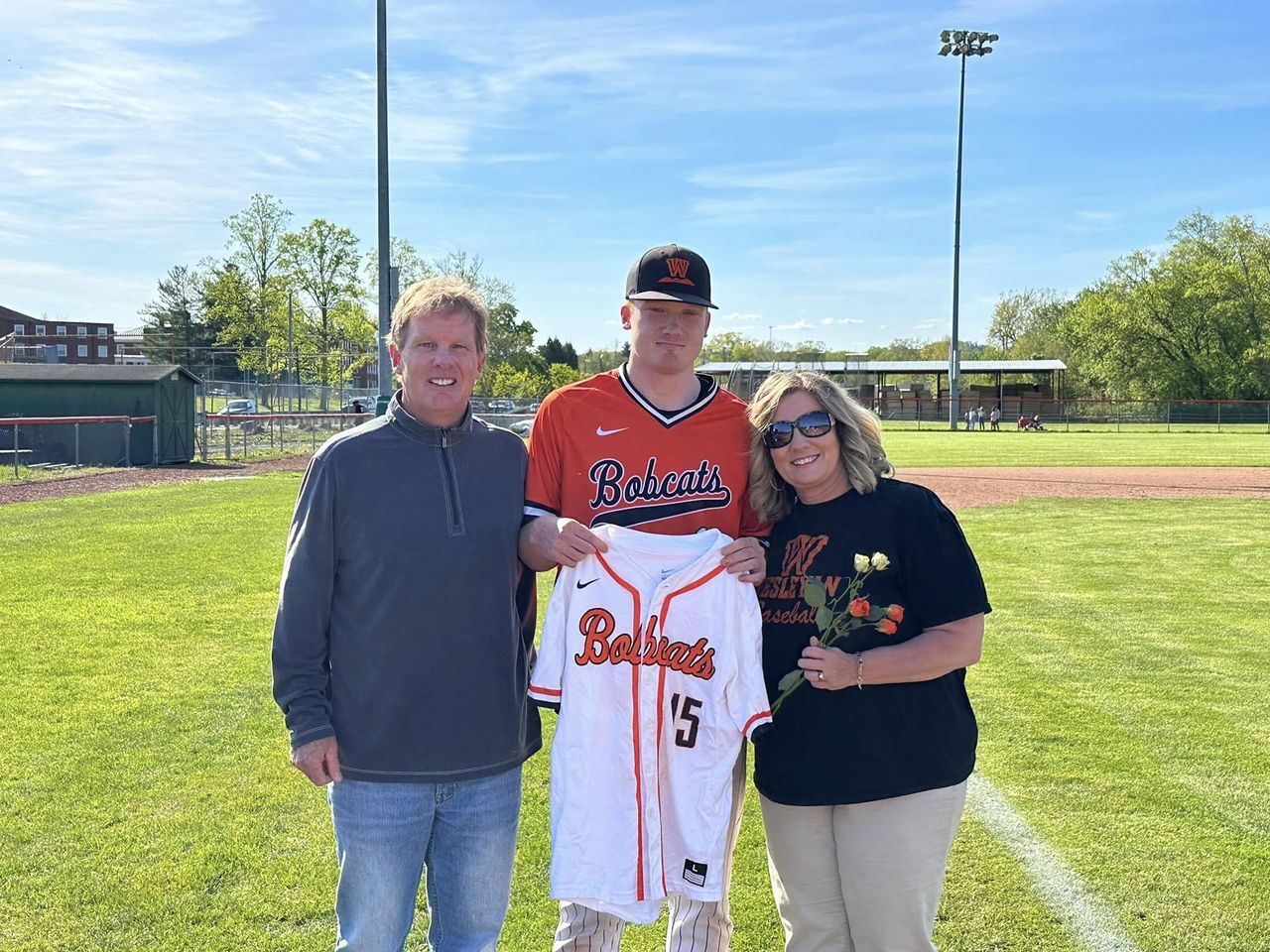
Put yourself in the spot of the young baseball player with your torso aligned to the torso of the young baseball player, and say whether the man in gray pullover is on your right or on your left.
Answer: on your right

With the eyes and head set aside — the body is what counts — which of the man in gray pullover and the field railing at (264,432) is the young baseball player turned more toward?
the man in gray pullover

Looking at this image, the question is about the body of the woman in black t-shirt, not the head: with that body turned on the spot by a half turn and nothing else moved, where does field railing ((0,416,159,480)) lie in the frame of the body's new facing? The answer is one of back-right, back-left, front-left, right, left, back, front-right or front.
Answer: left

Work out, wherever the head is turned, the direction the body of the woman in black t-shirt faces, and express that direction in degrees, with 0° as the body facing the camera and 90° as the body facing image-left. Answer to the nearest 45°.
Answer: approximately 45°

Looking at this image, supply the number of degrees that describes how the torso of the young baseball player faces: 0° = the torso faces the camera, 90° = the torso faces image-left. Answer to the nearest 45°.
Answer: approximately 0°

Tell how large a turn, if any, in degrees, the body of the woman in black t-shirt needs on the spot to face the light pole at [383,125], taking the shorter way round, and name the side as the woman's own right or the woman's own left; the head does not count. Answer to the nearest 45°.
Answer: approximately 90° to the woman's own right

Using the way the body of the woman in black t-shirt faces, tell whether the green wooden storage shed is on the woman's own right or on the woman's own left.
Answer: on the woman's own right

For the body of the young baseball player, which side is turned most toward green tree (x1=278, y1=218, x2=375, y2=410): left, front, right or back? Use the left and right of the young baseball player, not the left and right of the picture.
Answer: back

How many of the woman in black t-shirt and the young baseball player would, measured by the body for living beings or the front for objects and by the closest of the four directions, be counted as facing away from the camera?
0
